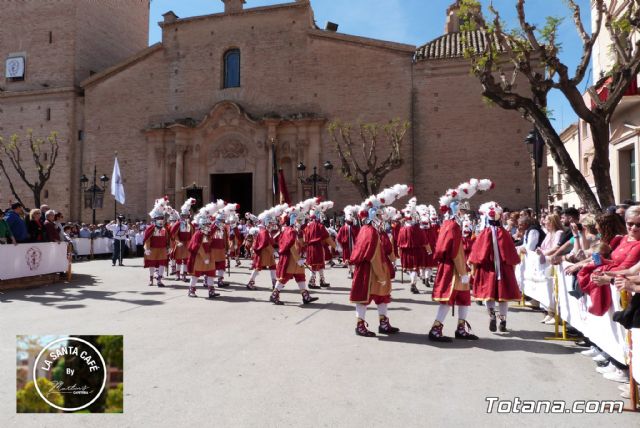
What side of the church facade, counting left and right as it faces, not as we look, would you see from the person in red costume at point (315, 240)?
front

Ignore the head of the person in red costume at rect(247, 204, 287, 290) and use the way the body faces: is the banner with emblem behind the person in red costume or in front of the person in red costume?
behind

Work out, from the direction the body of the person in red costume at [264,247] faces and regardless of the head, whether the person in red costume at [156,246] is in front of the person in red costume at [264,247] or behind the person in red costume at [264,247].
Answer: behind

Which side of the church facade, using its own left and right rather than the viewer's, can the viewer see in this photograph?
front

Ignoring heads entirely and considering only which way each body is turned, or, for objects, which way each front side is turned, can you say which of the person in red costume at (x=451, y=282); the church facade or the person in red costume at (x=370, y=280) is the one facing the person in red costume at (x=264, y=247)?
the church facade

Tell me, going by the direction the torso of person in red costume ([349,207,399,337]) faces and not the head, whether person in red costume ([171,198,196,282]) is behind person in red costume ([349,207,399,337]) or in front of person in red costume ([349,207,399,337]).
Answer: behind
